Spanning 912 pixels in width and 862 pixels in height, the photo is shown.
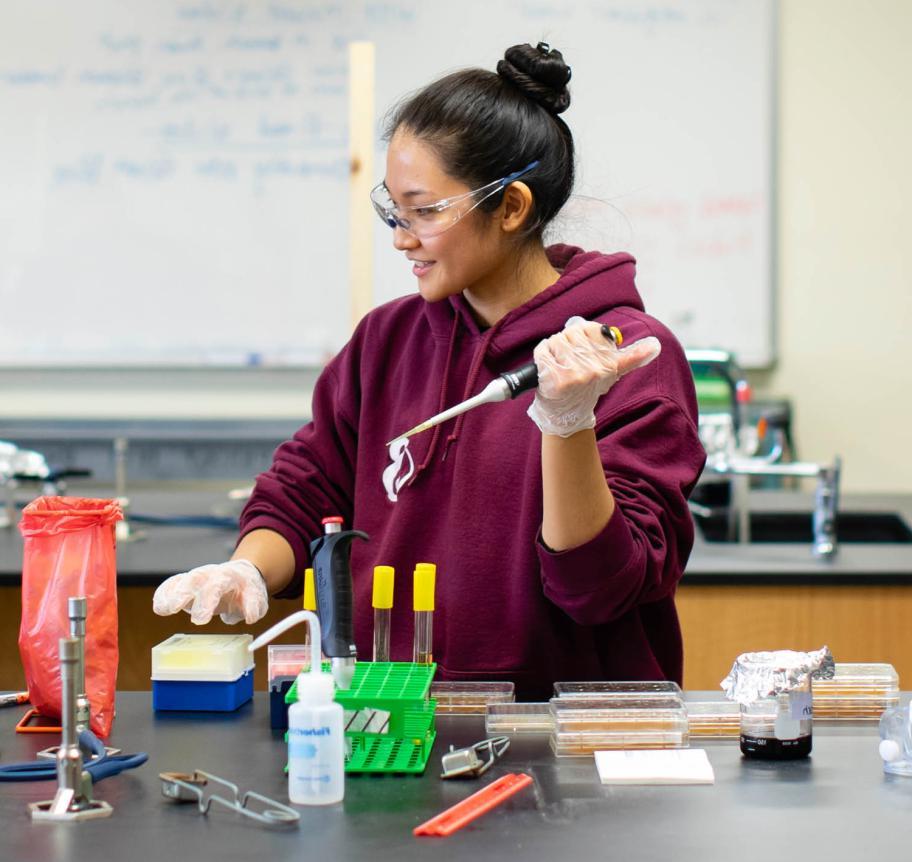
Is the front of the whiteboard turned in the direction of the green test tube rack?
yes

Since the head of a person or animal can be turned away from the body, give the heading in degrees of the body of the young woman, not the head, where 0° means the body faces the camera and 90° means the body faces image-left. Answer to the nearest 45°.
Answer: approximately 45°

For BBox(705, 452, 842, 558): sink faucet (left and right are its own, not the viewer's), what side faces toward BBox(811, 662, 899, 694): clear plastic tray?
left

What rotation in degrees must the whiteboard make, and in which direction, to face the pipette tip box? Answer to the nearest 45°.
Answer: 0° — it already faces it

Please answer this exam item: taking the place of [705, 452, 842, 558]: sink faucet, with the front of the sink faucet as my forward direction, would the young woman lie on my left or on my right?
on my left

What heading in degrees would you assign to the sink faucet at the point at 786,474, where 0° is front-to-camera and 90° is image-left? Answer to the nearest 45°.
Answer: approximately 90°

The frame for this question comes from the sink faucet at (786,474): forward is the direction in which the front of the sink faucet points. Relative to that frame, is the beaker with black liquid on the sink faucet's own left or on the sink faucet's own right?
on the sink faucet's own left

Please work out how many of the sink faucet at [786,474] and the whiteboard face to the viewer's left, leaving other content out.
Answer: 1
